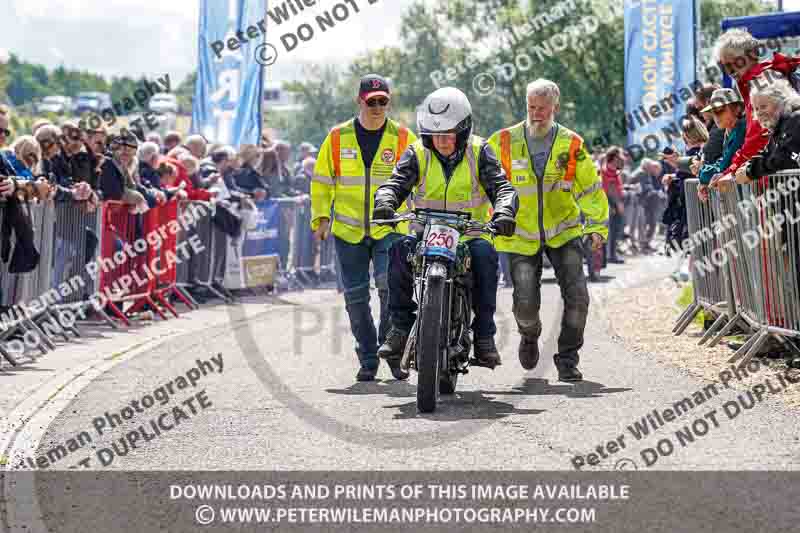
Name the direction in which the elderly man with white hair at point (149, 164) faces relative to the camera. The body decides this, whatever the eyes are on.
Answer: to the viewer's right

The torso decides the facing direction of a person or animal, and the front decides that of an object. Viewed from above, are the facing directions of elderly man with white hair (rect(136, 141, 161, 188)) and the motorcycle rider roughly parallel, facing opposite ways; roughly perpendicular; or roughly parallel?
roughly perpendicular

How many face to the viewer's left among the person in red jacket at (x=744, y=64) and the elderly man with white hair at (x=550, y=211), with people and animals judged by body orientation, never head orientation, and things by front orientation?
1

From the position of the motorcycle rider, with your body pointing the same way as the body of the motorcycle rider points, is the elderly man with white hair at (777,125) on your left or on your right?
on your left

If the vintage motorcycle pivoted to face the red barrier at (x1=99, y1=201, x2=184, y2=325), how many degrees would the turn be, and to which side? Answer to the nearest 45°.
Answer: approximately 135° to its right

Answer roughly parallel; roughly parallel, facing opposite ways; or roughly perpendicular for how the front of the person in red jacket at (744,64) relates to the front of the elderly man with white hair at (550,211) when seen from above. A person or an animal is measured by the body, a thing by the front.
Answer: roughly perpendicular

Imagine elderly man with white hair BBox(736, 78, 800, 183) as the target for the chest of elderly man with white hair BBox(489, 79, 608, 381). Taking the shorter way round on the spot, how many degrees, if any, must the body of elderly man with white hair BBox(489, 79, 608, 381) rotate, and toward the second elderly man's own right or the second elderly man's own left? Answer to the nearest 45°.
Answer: approximately 90° to the second elderly man's own left

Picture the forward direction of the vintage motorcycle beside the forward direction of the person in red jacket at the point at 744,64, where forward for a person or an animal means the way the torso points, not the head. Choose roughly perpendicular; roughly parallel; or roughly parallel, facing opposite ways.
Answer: roughly perpendicular

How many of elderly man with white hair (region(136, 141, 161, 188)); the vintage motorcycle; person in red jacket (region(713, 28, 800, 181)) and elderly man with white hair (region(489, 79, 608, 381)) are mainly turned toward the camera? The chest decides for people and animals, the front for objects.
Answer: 2

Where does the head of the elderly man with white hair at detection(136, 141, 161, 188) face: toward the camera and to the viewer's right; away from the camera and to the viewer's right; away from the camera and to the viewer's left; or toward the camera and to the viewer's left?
toward the camera and to the viewer's right

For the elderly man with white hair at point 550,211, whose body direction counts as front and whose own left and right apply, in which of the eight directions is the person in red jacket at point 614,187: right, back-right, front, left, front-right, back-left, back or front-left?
back
